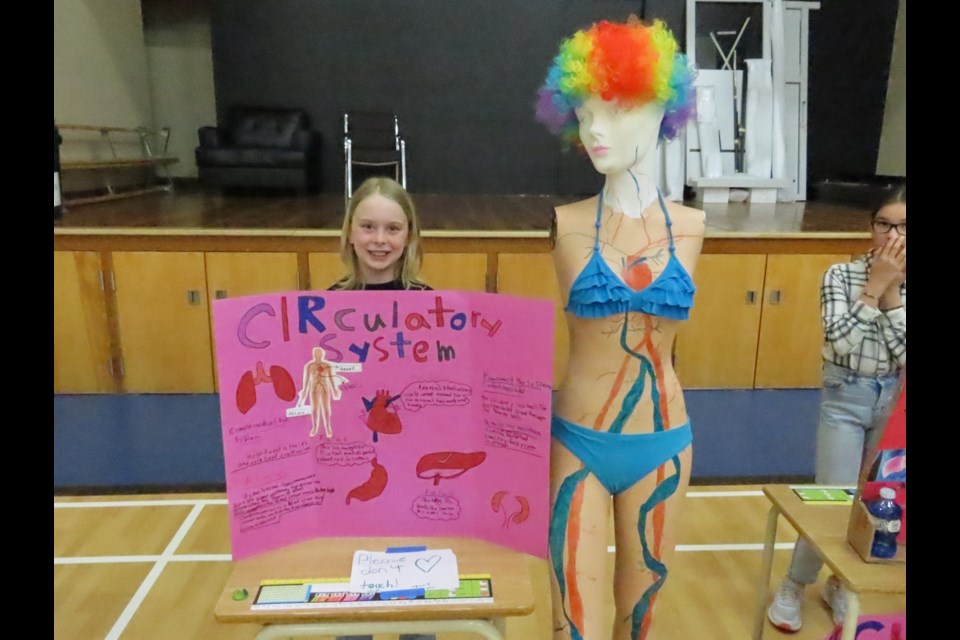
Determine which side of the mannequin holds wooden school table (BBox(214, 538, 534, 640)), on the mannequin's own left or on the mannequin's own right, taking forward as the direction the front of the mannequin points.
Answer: on the mannequin's own right

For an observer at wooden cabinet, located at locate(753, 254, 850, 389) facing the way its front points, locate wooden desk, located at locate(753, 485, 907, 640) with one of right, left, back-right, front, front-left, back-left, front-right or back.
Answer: front

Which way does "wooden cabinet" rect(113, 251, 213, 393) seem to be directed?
toward the camera

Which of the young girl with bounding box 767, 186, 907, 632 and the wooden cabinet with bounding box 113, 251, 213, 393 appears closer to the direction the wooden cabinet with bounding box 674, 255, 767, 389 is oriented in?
the young girl

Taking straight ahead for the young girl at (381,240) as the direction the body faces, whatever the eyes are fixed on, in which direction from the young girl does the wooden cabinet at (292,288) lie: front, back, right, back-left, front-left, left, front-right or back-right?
back

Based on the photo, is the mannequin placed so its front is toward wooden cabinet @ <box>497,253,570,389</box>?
no

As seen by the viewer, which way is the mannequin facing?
toward the camera

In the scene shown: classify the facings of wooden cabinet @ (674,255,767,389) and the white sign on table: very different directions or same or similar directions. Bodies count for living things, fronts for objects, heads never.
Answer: same or similar directions

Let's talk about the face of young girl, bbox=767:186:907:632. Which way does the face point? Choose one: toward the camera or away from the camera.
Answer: toward the camera

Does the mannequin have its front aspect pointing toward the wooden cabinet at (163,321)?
no

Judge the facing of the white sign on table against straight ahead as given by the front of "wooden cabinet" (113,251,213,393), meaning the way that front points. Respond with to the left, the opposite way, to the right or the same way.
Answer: the same way

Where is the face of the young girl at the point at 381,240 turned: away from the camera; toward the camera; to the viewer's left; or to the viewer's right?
toward the camera

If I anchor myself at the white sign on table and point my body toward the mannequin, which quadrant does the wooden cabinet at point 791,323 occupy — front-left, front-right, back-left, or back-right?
front-left

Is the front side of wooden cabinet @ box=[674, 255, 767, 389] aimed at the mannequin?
yes

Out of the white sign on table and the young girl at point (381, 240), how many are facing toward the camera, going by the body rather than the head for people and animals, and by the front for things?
2

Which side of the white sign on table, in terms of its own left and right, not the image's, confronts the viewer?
front

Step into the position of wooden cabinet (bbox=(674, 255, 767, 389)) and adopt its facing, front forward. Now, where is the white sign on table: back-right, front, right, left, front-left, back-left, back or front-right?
front

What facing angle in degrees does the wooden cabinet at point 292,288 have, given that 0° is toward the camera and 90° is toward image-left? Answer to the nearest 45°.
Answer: approximately 0°

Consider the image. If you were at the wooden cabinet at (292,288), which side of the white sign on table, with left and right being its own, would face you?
back
